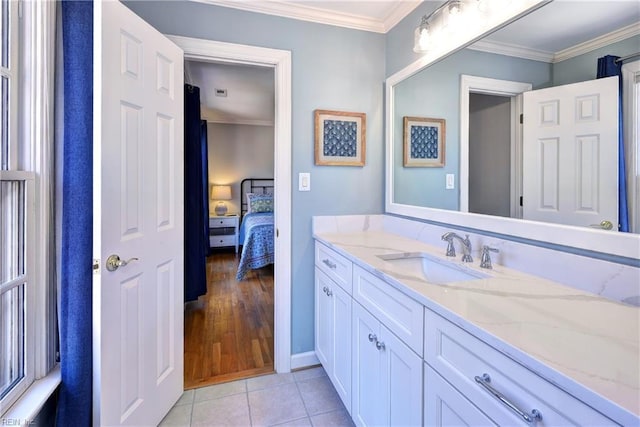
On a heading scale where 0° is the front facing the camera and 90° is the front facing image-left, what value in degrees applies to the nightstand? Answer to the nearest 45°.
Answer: approximately 0°

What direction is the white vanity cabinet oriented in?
to the viewer's left

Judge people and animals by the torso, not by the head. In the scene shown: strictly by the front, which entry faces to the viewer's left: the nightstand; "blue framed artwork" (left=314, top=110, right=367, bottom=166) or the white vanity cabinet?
the white vanity cabinet

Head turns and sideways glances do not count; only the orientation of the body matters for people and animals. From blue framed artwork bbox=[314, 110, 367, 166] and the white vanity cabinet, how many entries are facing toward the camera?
1

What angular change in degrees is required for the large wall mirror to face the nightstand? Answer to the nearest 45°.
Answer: approximately 90° to its right

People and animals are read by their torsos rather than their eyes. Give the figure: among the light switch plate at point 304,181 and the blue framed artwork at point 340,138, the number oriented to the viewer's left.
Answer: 0

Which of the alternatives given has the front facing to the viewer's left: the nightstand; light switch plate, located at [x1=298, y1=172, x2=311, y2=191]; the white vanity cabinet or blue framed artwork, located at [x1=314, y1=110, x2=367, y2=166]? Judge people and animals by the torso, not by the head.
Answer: the white vanity cabinet

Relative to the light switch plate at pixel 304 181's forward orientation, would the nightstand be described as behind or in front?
behind

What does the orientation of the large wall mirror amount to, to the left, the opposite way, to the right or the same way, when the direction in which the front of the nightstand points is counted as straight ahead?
to the right
